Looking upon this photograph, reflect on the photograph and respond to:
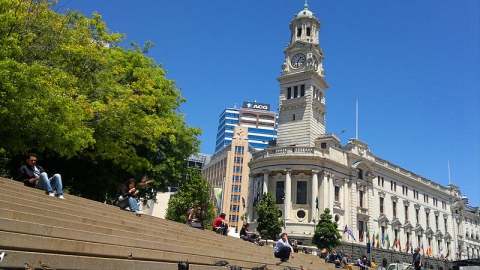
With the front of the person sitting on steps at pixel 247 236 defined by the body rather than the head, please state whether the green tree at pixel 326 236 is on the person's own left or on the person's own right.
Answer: on the person's own left

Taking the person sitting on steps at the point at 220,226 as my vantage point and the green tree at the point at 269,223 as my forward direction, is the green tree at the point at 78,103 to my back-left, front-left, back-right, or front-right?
back-left

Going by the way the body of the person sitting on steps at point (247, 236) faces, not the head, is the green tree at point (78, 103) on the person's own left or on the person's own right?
on the person's own right

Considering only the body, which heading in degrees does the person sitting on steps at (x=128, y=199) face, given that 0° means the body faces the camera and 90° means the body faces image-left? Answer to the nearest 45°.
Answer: approximately 315°

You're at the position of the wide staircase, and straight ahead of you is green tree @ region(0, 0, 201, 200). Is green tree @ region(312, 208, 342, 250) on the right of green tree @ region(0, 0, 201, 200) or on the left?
right
